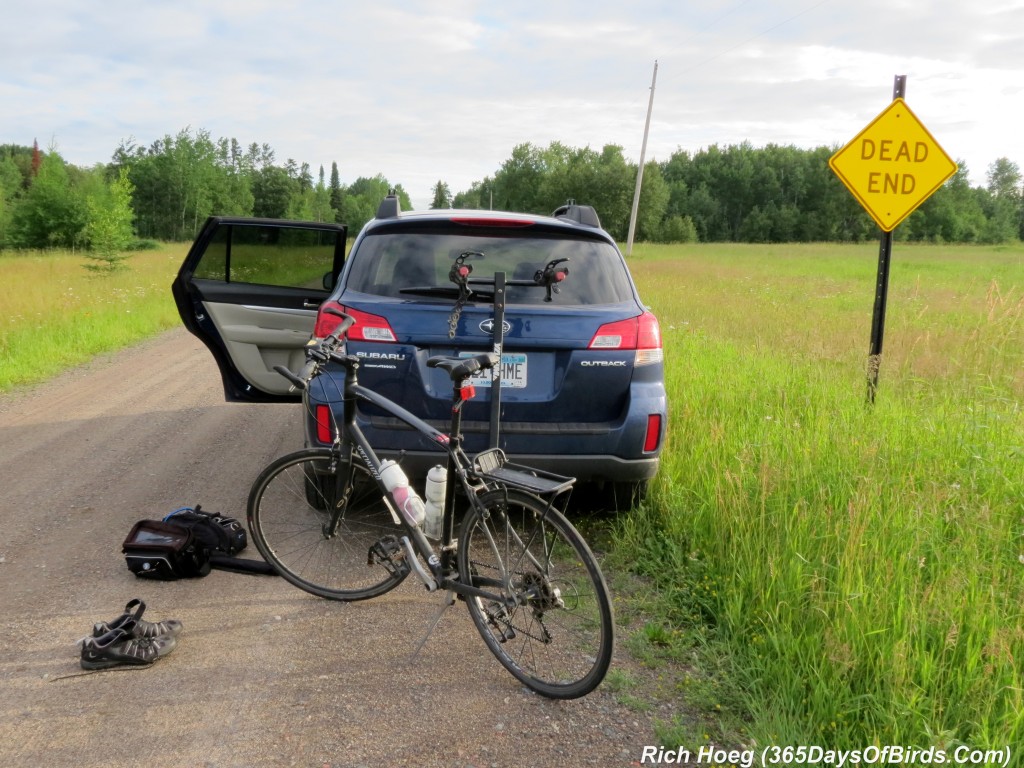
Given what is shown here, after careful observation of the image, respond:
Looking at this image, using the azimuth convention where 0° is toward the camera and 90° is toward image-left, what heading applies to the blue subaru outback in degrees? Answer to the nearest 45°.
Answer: approximately 180°

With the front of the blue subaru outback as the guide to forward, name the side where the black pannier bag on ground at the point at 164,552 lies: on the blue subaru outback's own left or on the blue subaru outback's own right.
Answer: on the blue subaru outback's own left

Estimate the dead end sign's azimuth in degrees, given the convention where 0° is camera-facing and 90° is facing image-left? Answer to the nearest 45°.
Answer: approximately 0°

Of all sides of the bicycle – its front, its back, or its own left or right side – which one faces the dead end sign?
right

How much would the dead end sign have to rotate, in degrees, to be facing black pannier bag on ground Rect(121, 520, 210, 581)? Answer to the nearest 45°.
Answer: approximately 45° to its right

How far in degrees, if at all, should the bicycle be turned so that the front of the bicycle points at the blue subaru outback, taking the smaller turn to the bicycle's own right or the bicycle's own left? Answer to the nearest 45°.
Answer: approximately 45° to the bicycle's own right

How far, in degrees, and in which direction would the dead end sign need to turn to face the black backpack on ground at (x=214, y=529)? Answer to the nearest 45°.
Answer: approximately 45° to its right

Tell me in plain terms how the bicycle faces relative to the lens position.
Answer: facing away from the viewer and to the left of the viewer

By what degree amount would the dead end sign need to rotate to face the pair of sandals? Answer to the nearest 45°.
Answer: approximately 45° to its right
